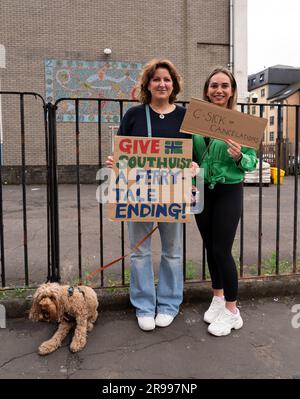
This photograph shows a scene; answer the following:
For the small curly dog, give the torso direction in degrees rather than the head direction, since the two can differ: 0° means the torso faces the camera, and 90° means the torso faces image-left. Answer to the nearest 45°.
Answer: approximately 45°

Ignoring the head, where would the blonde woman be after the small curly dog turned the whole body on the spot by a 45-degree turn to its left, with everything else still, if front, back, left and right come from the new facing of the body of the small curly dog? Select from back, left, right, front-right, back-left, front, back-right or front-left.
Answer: left
